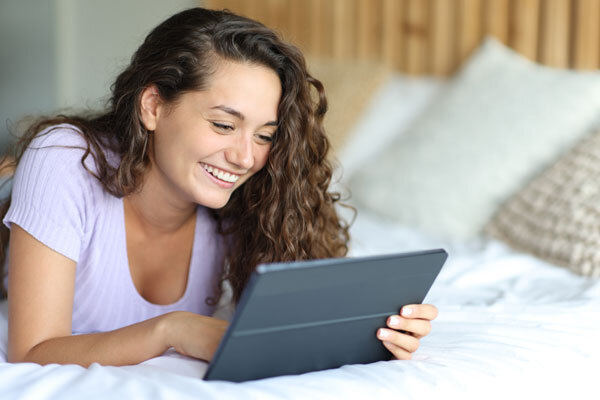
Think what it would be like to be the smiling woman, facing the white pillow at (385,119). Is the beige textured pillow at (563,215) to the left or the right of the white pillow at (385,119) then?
right

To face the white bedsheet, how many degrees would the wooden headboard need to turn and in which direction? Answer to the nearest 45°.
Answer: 0° — it already faces it
